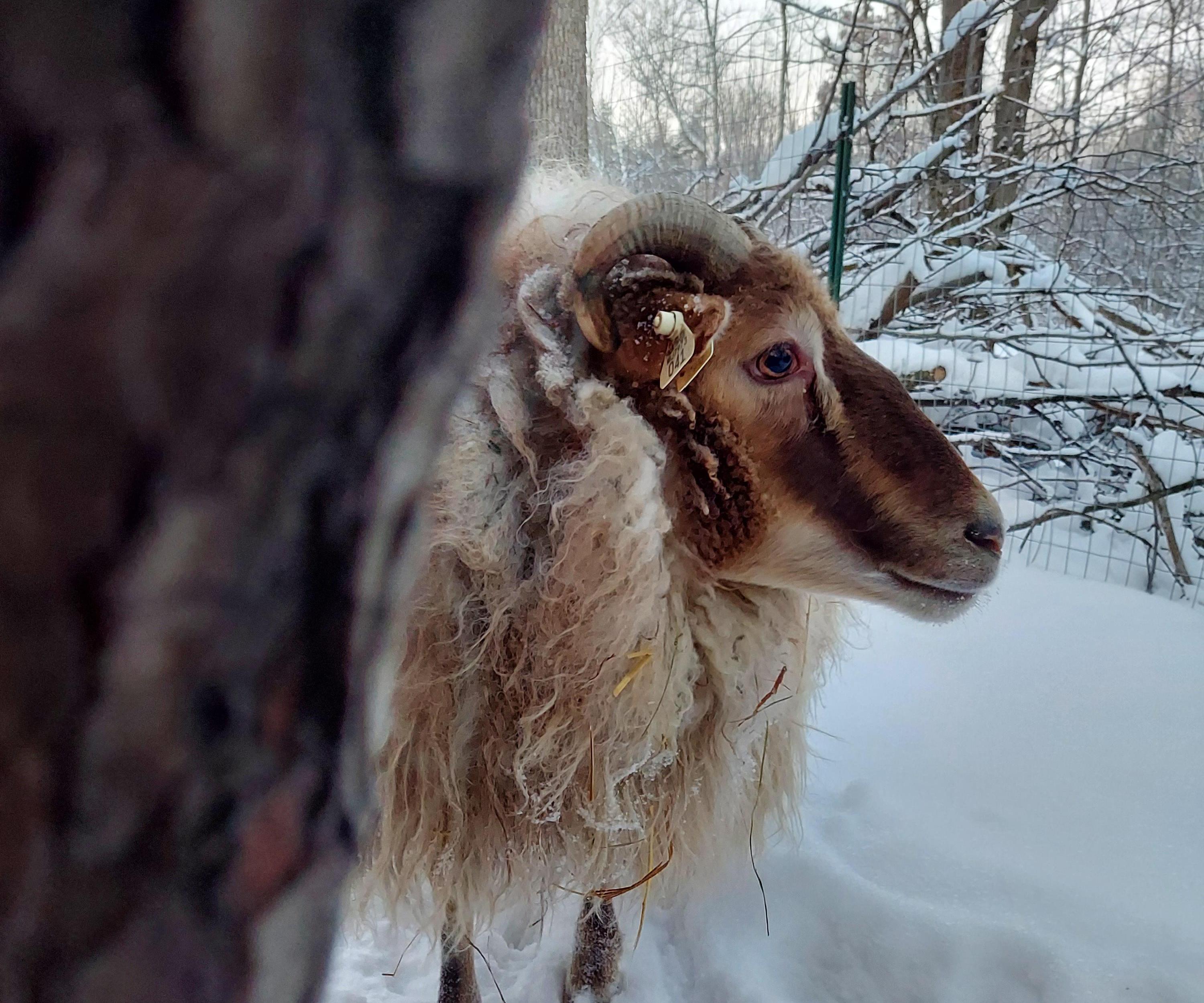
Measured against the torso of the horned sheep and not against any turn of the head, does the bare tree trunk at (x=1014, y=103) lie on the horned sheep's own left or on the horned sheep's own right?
on the horned sheep's own left

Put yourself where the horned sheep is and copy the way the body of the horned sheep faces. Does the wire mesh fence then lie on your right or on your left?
on your left

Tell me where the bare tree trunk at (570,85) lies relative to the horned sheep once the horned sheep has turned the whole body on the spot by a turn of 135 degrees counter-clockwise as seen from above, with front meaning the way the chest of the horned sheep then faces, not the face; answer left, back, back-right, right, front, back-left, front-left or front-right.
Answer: front

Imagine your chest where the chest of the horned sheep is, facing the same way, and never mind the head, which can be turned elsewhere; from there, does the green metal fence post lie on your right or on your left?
on your left

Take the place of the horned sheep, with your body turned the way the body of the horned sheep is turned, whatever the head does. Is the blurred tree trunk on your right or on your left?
on your right

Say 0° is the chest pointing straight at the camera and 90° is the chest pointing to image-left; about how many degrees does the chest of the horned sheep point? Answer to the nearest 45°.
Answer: approximately 315°

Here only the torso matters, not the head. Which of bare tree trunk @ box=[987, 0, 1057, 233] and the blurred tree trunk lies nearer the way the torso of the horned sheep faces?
the blurred tree trunk
